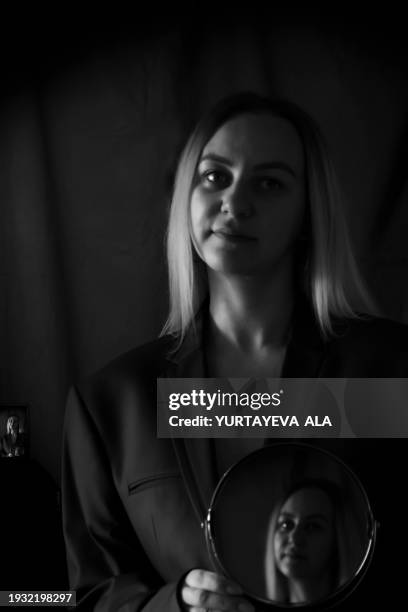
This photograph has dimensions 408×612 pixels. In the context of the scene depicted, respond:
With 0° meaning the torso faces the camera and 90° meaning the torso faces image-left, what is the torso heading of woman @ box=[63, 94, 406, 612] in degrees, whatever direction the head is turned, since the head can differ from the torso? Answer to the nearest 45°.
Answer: approximately 0°
